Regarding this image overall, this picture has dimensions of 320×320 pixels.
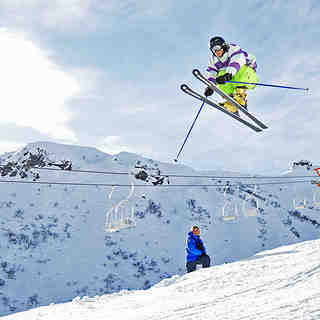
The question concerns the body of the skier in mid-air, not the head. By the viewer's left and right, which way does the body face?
facing the viewer and to the left of the viewer

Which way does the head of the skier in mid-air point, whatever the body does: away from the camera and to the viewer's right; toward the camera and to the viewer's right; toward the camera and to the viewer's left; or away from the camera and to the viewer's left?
toward the camera and to the viewer's left
